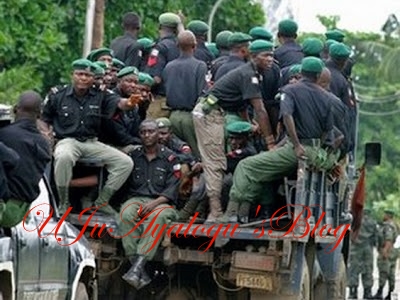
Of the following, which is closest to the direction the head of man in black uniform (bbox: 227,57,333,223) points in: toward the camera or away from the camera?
away from the camera

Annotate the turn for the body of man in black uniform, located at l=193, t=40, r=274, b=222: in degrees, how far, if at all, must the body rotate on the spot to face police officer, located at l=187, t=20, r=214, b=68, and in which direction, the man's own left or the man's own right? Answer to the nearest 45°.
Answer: approximately 90° to the man's own left

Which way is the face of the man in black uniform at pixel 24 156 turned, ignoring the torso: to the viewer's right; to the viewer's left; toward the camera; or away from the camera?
away from the camera

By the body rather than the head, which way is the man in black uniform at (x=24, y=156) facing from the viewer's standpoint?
away from the camera

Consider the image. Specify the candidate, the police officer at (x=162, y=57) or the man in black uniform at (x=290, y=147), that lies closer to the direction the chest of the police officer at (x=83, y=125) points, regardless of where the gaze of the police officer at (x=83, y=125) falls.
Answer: the man in black uniform
